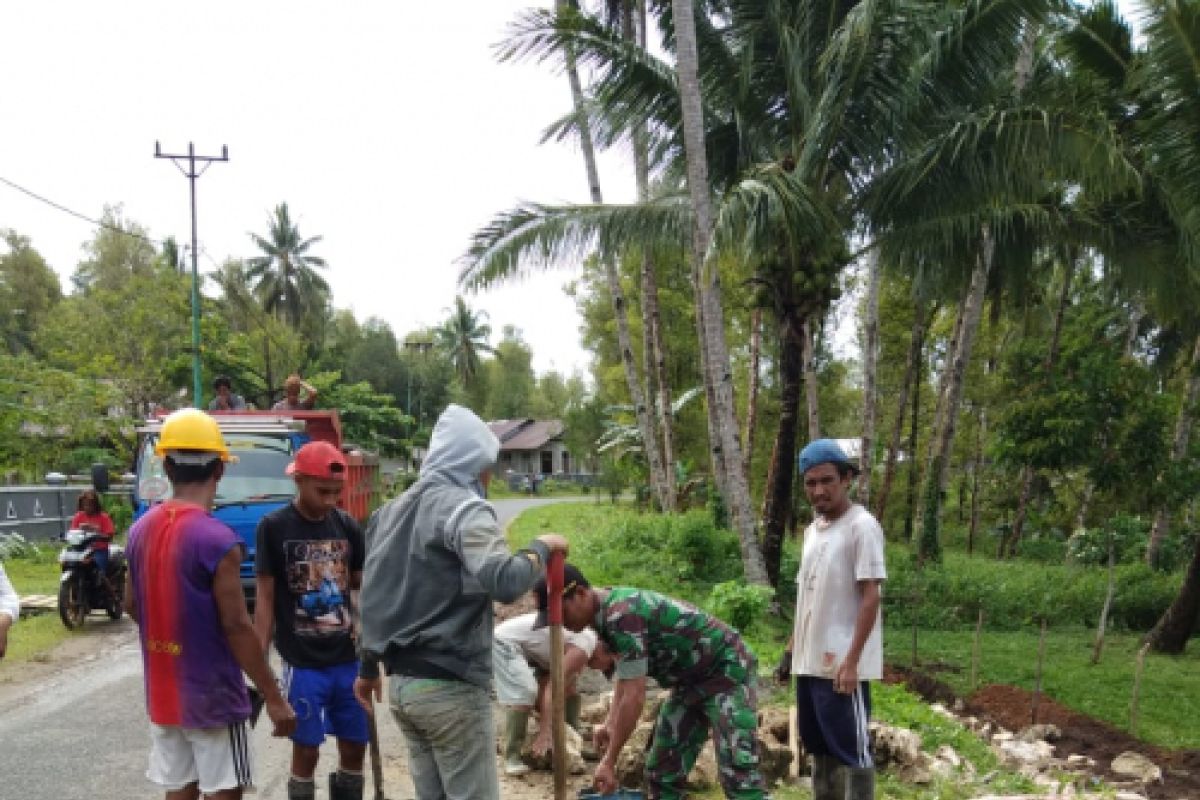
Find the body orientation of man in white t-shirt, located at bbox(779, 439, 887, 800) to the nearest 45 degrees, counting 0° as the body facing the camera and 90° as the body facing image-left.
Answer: approximately 45°

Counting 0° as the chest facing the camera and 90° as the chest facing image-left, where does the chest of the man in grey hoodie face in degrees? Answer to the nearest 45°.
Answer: approximately 225°

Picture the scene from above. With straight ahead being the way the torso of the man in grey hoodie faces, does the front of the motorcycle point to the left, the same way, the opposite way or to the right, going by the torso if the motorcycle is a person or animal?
the opposite way

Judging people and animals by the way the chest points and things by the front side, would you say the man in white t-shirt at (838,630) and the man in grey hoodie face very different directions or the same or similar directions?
very different directions

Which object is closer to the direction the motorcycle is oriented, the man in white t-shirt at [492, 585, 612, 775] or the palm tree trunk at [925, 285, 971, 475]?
the man in white t-shirt

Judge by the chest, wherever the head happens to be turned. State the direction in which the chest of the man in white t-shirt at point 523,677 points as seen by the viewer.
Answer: to the viewer's right

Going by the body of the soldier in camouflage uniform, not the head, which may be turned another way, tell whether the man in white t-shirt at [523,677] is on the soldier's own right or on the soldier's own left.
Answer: on the soldier's own right

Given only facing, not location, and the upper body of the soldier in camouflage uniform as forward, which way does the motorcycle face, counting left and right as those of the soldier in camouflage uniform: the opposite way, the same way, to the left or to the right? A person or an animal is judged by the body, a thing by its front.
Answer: to the left

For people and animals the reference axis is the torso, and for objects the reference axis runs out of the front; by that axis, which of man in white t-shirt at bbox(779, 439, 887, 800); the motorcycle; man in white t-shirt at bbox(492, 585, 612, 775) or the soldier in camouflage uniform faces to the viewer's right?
man in white t-shirt at bbox(492, 585, 612, 775)

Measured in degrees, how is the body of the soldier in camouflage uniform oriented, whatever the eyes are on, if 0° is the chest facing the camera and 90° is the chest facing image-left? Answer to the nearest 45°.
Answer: approximately 90°
